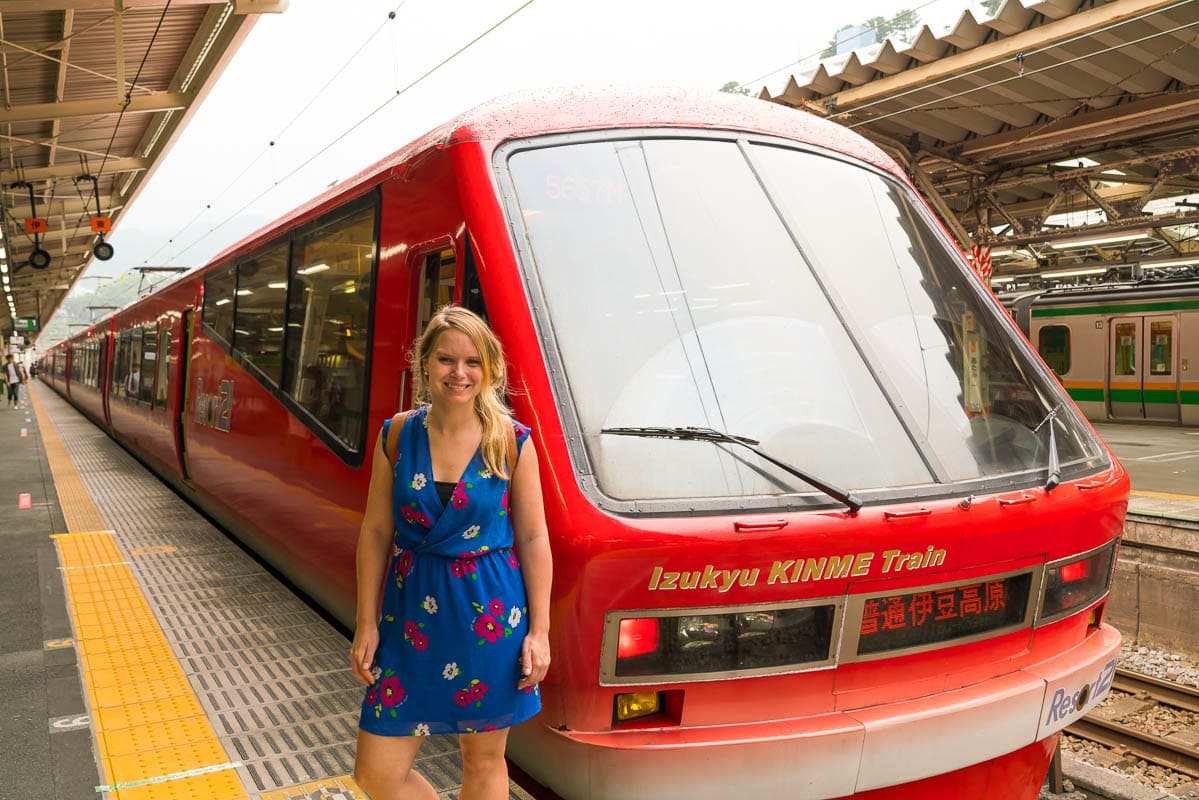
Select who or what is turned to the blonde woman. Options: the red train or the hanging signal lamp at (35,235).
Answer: the hanging signal lamp

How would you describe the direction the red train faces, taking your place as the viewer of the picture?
facing the viewer and to the right of the viewer

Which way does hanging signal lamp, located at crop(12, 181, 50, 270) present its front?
toward the camera

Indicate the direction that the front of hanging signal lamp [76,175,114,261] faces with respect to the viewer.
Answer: facing the viewer

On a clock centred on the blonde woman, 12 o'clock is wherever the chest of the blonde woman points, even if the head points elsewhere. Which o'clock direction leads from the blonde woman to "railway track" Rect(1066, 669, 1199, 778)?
The railway track is roughly at 8 o'clock from the blonde woman.

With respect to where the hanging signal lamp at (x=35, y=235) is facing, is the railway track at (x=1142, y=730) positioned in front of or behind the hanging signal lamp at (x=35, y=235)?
in front

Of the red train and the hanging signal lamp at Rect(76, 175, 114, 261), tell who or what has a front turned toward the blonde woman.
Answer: the hanging signal lamp

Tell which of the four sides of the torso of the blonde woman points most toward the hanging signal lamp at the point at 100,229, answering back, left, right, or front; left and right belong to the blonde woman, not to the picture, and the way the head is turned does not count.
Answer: back

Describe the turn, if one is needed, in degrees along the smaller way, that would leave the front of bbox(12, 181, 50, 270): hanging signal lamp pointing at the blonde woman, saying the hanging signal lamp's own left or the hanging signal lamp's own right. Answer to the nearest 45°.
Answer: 0° — it already faces them

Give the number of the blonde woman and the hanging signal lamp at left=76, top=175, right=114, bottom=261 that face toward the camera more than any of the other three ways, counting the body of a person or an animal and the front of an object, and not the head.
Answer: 2

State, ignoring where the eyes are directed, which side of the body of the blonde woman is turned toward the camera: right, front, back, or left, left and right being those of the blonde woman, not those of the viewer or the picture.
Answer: front

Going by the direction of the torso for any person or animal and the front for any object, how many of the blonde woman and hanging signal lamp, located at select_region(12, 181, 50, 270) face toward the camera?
2
